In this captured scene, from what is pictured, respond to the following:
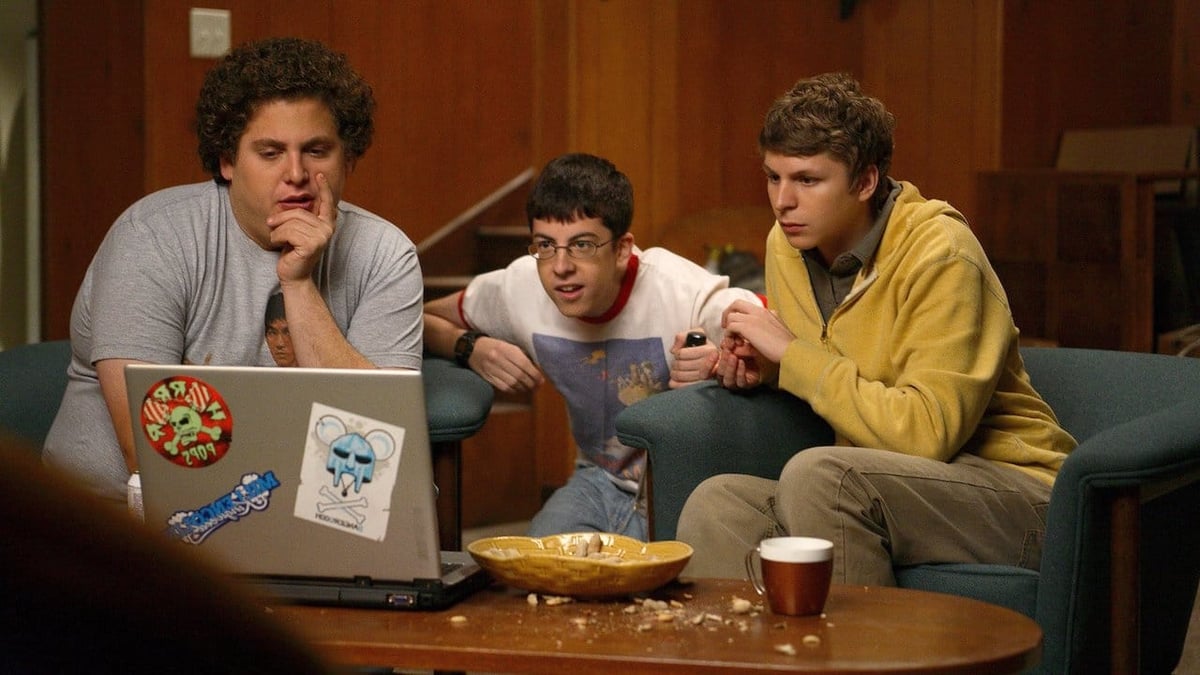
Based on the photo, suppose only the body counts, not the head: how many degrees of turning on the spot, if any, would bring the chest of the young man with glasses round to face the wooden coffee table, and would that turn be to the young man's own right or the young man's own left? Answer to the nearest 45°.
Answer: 0° — they already face it

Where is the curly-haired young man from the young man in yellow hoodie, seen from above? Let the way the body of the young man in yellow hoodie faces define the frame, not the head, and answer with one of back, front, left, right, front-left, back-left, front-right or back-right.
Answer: front-right

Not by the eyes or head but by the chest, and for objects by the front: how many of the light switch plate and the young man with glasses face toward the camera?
2

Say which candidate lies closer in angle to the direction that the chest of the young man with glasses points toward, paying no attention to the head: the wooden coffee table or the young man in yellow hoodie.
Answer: the wooden coffee table

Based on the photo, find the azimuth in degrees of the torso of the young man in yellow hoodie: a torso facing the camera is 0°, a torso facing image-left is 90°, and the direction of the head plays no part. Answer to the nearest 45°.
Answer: approximately 45°

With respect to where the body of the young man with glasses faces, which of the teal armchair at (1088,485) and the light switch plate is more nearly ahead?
the teal armchair

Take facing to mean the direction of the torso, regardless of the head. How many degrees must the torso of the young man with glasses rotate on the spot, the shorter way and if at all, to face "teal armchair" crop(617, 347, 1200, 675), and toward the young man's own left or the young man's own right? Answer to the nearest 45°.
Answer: approximately 45° to the young man's own left

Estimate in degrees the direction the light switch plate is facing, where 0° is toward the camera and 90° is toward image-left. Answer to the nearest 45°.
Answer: approximately 0°

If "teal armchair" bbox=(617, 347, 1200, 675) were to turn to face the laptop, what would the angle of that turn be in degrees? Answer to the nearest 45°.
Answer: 0° — it already faces it
